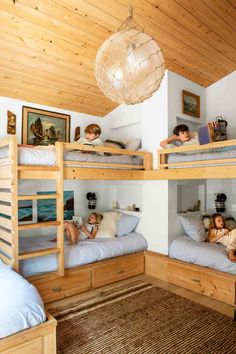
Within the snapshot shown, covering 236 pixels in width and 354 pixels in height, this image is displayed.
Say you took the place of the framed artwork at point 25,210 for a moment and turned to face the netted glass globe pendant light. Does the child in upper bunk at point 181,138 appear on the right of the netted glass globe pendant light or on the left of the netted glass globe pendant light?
left

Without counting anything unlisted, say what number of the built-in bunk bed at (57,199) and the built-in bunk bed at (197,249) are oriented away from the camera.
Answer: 0

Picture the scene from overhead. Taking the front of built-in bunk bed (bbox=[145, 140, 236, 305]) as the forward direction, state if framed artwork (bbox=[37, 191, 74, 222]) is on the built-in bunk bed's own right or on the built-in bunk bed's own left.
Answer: on the built-in bunk bed's own right

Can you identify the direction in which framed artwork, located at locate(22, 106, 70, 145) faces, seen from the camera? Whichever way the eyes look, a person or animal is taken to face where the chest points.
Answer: facing the viewer and to the right of the viewer

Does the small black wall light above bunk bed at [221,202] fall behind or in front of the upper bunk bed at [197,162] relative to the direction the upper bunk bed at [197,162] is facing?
behind

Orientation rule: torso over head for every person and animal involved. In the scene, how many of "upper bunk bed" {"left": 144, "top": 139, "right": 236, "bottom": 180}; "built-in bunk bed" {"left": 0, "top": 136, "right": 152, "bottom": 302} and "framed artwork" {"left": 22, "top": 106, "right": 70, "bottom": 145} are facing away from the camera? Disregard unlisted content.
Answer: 0
